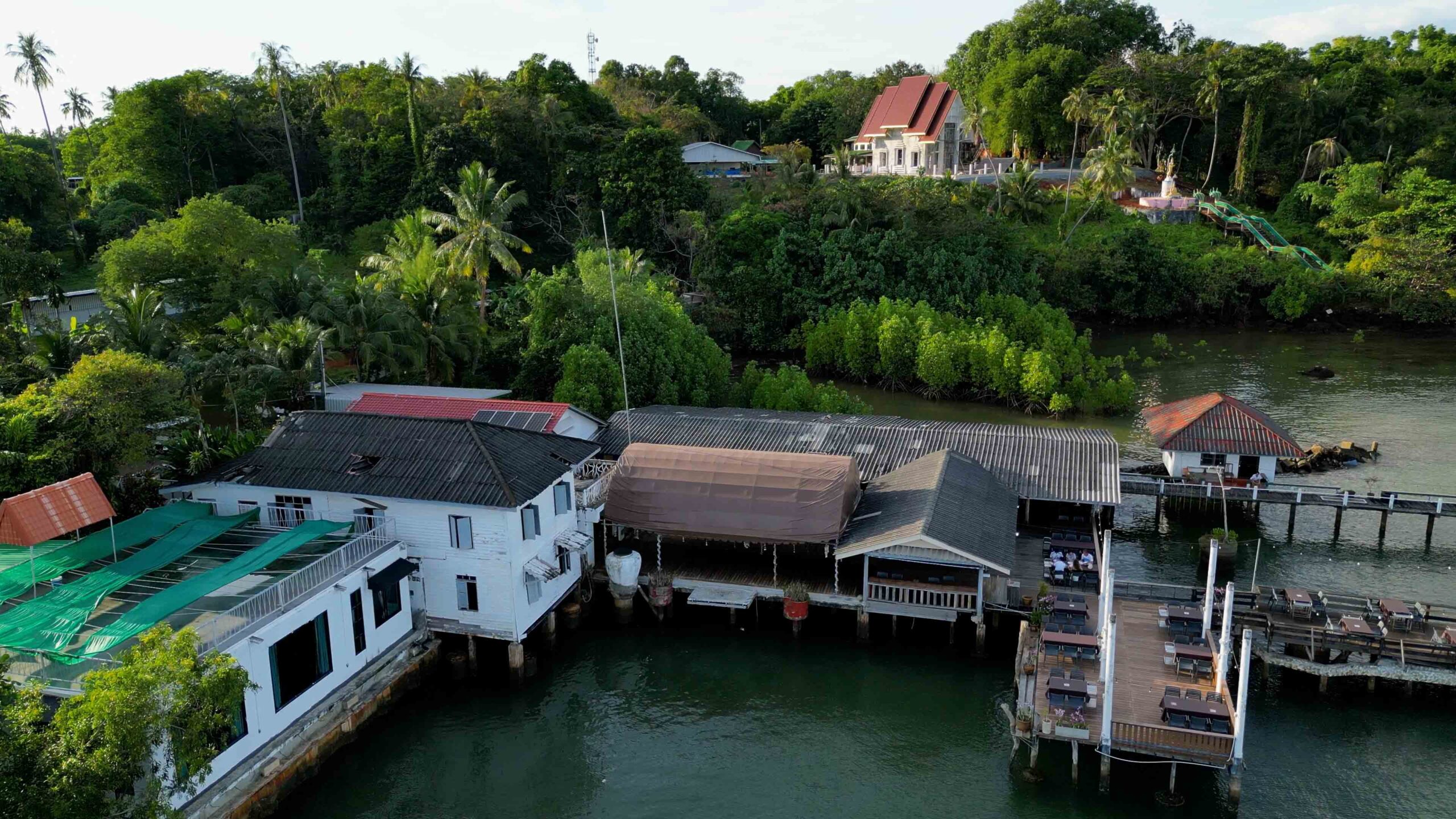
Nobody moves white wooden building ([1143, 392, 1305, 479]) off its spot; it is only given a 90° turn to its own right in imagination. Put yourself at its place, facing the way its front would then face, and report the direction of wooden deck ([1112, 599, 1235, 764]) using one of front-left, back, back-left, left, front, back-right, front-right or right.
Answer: left

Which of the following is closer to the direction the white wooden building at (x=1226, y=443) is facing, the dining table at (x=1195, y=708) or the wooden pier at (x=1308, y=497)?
the dining table

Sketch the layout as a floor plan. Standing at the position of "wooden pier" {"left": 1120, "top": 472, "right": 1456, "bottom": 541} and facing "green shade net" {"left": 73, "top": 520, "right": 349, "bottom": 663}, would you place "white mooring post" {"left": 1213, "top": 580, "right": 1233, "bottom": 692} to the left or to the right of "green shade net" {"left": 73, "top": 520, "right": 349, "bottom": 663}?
left

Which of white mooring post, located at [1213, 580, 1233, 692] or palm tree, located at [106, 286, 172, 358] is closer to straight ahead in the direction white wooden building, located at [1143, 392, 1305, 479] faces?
the white mooring post

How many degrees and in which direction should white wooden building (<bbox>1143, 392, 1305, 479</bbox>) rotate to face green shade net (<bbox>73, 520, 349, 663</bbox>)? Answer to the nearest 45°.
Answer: approximately 45° to its right

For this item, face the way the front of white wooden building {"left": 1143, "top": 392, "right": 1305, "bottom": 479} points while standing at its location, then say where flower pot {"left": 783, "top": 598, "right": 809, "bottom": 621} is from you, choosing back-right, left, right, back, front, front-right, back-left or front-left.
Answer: front-right

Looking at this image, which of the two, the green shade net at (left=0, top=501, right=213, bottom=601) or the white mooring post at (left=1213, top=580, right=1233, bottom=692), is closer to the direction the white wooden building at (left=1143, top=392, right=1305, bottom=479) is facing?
the white mooring post

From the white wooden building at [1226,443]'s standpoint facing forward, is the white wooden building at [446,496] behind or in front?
in front

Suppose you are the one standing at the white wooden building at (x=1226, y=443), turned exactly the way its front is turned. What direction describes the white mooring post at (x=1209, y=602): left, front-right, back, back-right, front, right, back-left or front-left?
front

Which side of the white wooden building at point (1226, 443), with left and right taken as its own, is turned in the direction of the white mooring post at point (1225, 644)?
front

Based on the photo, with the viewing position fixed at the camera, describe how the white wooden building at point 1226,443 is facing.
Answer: facing the viewer

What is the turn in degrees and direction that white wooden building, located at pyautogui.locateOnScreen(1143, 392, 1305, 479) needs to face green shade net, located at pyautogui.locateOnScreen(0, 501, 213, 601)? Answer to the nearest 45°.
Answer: approximately 45° to its right

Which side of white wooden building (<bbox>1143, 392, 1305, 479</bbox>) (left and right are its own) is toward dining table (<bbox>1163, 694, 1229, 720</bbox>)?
front

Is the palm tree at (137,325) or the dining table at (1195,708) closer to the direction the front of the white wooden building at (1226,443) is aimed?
the dining table
